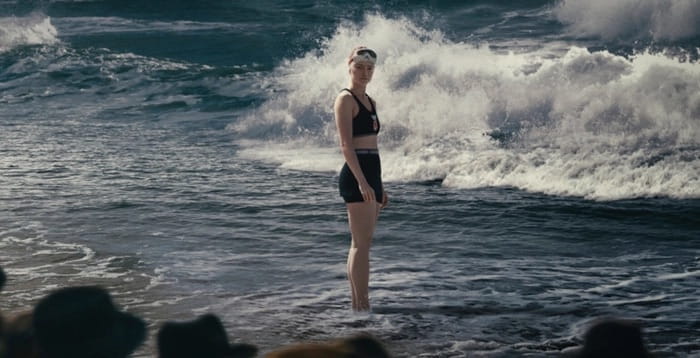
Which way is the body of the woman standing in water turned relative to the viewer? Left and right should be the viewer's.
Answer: facing the viewer and to the right of the viewer
